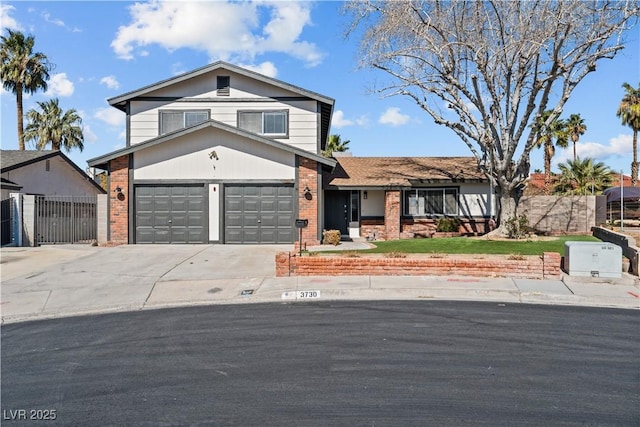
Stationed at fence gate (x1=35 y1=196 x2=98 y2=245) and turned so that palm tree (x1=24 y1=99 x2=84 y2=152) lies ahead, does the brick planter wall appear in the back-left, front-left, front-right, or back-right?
back-right

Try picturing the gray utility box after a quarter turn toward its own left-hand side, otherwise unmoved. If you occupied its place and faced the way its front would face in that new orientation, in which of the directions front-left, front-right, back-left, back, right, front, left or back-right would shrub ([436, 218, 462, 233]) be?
back-left

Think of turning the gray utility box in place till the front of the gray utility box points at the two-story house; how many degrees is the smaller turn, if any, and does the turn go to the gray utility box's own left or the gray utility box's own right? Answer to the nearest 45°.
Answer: approximately 90° to the gray utility box's own right

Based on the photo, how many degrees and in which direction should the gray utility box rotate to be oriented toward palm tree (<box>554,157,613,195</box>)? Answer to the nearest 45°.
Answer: approximately 180°

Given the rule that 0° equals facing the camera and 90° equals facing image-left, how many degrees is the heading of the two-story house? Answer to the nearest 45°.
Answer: approximately 0°

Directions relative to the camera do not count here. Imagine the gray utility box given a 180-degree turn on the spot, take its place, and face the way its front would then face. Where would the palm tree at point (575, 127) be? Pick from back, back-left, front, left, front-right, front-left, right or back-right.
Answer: front

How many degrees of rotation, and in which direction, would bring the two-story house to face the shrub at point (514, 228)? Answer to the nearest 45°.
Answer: approximately 90° to its left

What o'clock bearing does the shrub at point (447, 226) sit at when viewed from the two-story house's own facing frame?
The shrub is roughly at 9 o'clock from the two-story house.

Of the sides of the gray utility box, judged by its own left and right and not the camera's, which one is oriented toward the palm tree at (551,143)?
back

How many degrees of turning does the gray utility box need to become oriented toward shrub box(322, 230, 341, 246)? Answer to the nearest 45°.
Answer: approximately 90° to its right

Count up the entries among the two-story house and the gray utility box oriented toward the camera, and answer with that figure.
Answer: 2

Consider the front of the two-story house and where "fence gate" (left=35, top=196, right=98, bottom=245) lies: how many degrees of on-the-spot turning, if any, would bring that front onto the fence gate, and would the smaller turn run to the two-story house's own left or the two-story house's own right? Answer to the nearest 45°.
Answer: approximately 90° to the two-story house's own right

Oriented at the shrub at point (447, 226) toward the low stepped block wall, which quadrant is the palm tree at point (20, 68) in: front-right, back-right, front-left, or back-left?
back-right

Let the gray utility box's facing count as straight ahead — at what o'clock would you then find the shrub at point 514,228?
The shrub is roughly at 5 o'clock from the gray utility box.
